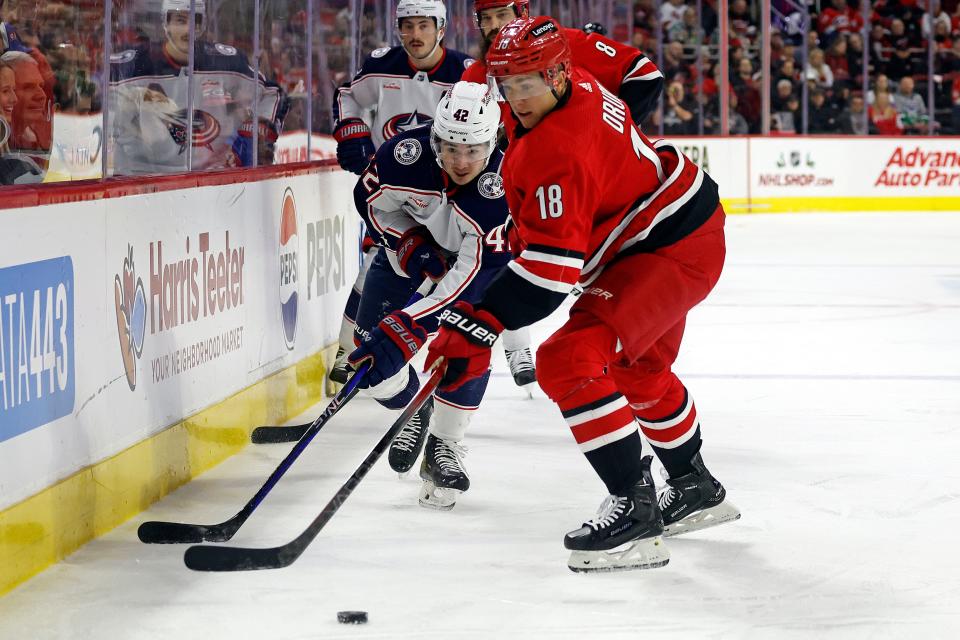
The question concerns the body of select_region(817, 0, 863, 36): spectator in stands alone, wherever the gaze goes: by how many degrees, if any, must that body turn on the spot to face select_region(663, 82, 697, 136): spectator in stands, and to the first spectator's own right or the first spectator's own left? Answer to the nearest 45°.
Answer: approximately 45° to the first spectator's own right

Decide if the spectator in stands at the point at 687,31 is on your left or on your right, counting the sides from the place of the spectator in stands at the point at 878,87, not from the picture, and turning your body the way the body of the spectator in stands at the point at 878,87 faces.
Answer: on your right

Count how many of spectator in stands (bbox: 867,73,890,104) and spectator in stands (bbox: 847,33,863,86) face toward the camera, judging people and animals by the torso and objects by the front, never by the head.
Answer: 2

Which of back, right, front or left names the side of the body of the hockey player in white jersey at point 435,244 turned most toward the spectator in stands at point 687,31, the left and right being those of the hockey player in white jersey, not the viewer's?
back
